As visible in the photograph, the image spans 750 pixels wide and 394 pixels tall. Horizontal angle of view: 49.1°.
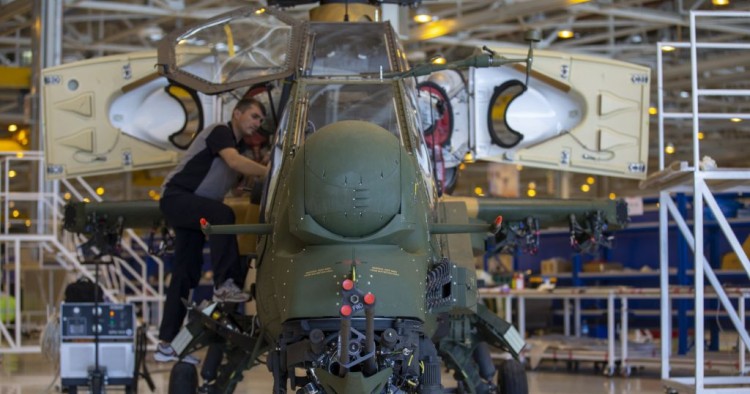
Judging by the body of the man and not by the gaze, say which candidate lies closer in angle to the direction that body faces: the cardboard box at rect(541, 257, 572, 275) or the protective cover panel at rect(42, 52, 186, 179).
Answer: the cardboard box

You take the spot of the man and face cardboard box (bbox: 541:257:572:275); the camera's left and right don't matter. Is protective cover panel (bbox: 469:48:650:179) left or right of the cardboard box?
right

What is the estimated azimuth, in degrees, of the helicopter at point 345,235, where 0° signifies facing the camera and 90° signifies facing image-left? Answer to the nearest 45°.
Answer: approximately 0°

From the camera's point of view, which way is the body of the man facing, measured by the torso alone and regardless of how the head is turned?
to the viewer's right

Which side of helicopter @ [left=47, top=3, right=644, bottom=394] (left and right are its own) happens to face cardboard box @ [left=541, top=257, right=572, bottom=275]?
back

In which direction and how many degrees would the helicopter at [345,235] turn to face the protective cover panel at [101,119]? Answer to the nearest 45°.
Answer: approximately 135° to its right

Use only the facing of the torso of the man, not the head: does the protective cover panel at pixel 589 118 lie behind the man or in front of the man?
in front
